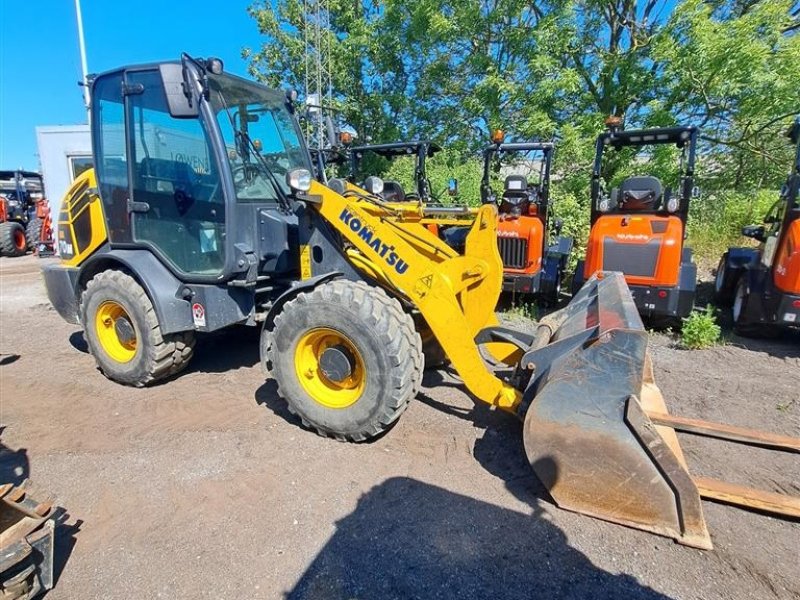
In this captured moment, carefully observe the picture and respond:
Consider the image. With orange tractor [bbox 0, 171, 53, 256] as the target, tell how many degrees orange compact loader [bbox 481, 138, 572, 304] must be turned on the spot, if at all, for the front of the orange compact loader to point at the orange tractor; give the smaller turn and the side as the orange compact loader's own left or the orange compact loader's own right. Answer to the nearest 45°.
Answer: approximately 90° to the orange compact loader's own left

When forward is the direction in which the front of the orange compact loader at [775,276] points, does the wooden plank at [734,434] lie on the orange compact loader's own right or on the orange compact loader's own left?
on the orange compact loader's own left

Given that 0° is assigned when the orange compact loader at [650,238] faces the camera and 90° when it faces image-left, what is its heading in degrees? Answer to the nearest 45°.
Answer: approximately 180°

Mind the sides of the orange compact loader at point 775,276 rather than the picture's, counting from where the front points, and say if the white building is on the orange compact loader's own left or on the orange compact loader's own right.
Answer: on the orange compact loader's own left

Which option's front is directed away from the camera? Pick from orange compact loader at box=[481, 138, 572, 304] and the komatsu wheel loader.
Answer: the orange compact loader

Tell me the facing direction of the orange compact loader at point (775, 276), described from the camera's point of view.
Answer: facing away from the viewer and to the left of the viewer

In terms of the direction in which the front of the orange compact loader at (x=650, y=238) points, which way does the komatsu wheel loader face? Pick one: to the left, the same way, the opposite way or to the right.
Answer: to the right

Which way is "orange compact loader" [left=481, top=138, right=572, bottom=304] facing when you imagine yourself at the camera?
facing away from the viewer

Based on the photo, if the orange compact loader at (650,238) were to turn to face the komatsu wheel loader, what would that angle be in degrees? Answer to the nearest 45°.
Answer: approximately 135° to its left

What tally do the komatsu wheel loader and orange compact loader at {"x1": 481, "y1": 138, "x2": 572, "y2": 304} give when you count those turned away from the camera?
1

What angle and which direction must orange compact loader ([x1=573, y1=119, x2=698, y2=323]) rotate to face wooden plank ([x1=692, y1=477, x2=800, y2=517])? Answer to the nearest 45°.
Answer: approximately 180°

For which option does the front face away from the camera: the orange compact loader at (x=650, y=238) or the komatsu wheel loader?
the orange compact loader

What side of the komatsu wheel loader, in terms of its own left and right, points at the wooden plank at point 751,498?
front

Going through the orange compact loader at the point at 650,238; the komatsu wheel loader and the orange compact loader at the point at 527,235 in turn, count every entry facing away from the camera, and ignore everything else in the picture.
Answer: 2

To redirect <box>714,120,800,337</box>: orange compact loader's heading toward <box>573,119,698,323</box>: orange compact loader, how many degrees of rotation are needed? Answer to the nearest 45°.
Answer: approximately 45° to its left

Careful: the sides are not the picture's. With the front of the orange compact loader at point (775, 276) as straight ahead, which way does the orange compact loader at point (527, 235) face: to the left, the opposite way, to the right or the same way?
the same way
